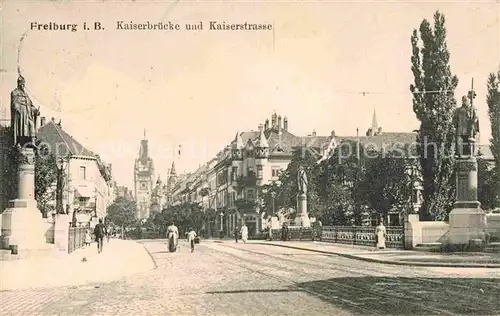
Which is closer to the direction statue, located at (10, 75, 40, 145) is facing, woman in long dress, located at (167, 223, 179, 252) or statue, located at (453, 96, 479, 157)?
the statue

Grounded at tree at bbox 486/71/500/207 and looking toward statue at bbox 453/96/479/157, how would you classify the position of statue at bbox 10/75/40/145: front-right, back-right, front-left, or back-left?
front-right

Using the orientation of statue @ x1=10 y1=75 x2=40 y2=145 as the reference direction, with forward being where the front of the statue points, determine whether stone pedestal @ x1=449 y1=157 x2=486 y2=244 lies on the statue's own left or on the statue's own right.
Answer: on the statue's own left

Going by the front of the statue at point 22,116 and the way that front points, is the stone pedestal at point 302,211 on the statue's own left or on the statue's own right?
on the statue's own left

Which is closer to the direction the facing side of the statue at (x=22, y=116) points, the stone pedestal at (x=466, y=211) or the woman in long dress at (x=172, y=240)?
the stone pedestal

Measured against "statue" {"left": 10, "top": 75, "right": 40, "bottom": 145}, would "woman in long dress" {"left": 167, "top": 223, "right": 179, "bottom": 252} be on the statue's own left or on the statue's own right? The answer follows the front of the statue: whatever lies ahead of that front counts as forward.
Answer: on the statue's own left

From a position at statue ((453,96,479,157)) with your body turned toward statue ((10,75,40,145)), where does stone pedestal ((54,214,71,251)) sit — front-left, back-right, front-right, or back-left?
front-right

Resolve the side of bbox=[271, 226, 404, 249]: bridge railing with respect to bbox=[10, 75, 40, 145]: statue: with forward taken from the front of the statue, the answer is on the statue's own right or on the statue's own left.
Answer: on the statue's own left

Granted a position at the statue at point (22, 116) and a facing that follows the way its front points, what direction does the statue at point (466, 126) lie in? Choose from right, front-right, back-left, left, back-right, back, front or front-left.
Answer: front-left

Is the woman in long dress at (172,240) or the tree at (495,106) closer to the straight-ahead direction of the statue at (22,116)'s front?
the tree
